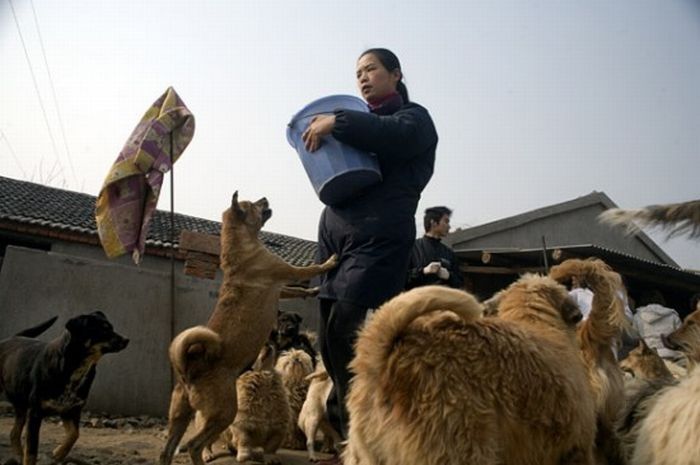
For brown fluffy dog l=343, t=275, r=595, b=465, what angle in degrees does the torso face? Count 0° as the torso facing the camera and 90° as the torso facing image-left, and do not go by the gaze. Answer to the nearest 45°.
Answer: approximately 225°

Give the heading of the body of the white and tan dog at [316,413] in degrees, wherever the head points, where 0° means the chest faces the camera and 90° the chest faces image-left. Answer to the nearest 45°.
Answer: approximately 180°

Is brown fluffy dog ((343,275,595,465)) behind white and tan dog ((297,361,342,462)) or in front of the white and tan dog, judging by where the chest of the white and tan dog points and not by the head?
behind

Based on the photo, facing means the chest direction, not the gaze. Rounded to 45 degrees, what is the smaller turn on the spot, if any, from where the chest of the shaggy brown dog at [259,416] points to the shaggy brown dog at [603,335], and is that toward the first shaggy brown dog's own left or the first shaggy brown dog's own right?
approximately 135° to the first shaggy brown dog's own right

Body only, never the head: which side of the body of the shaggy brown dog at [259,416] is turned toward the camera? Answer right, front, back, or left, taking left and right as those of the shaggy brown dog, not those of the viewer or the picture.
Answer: back

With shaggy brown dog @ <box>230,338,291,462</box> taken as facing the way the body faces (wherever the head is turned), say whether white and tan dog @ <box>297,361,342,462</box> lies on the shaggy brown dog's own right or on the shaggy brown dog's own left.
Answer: on the shaggy brown dog's own right

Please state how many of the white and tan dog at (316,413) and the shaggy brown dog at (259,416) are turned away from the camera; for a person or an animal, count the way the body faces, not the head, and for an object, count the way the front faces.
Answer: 2

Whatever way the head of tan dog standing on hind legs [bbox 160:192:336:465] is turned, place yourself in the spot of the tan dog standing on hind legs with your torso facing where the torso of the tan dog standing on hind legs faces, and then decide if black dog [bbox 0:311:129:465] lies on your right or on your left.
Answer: on your left
